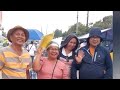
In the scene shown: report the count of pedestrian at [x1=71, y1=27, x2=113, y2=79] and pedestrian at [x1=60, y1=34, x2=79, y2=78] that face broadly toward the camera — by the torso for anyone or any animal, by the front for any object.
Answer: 2

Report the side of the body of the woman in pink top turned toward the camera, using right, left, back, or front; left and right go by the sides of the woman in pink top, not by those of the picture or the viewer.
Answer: front

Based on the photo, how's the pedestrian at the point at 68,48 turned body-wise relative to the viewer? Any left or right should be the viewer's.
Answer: facing the viewer

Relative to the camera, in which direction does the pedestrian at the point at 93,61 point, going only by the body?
toward the camera

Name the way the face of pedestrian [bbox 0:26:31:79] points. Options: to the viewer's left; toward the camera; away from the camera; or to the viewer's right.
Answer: toward the camera

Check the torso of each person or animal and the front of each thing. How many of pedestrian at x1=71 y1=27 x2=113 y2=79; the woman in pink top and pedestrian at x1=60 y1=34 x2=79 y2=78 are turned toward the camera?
3

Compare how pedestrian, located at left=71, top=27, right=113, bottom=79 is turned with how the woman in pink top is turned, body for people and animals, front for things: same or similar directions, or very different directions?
same or similar directions

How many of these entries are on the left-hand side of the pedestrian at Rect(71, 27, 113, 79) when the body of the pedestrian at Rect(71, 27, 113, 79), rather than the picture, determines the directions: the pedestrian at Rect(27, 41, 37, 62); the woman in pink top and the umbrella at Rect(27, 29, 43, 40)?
0

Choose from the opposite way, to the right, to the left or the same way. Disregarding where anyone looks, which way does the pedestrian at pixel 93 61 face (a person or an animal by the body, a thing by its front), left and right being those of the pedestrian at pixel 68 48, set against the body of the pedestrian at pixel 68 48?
the same way

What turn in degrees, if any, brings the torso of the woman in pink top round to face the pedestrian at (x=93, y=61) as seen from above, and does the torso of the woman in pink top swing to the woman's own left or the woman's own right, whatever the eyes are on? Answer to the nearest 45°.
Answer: approximately 90° to the woman's own left

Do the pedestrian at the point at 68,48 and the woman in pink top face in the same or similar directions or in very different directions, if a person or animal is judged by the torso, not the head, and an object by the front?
same or similar directions
